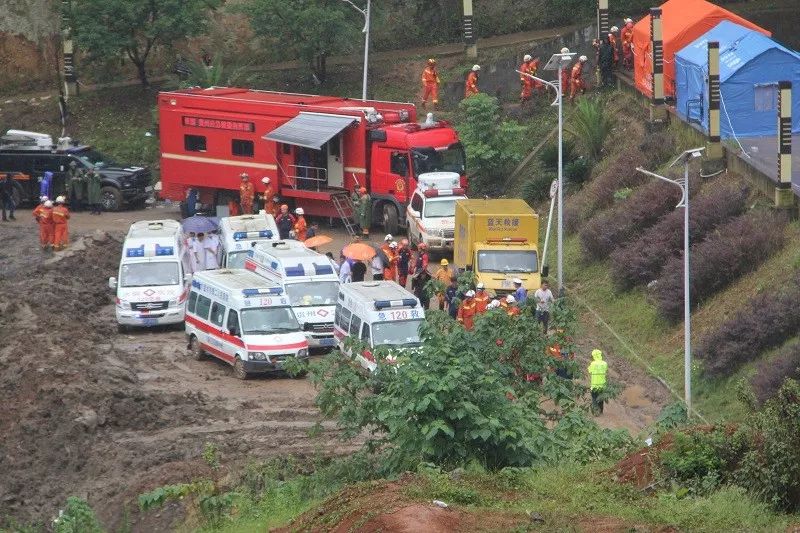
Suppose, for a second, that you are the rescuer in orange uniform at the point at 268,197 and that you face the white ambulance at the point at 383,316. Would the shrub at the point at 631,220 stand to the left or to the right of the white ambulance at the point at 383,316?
left

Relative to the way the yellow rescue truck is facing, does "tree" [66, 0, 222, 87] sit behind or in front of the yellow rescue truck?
behind

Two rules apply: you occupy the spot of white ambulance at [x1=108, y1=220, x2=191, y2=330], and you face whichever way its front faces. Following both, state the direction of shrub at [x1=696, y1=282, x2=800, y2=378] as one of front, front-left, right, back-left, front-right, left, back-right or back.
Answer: front-left

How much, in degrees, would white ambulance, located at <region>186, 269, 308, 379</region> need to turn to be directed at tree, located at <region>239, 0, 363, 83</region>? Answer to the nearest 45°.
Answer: approximately 135° to its left

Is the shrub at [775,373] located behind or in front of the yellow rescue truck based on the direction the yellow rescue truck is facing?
in front

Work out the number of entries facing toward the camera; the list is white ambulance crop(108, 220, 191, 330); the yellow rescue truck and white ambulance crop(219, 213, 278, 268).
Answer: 3

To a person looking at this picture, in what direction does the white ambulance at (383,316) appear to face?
facing the viewer and to the right of the viewer

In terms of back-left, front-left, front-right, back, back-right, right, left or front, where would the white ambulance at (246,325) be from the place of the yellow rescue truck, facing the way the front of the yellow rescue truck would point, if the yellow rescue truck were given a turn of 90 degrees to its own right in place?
front-left

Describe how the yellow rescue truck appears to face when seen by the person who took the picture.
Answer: facing the viewer

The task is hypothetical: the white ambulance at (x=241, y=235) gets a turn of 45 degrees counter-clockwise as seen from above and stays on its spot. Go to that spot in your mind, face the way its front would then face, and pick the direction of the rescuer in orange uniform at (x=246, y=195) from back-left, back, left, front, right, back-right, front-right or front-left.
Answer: back-left

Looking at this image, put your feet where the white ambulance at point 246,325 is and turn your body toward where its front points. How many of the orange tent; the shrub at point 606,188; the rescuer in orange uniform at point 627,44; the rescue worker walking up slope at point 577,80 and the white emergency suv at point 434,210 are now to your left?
5

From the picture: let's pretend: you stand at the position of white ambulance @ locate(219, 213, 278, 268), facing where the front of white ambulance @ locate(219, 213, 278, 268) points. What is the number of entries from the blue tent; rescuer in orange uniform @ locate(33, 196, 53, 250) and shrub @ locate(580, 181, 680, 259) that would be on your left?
2

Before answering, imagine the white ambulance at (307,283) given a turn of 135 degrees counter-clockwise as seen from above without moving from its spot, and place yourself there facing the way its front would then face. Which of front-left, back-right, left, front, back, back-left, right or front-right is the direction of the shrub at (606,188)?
front-right

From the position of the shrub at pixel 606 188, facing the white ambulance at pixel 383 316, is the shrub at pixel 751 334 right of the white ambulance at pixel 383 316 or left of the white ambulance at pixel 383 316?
left

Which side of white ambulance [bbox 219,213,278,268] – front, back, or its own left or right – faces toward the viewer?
front

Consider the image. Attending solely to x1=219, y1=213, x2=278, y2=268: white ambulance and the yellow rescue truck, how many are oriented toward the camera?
2

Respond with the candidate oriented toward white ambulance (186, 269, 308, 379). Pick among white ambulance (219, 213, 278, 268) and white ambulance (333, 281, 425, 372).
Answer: white ambulance (219, 213, 278, 268)
